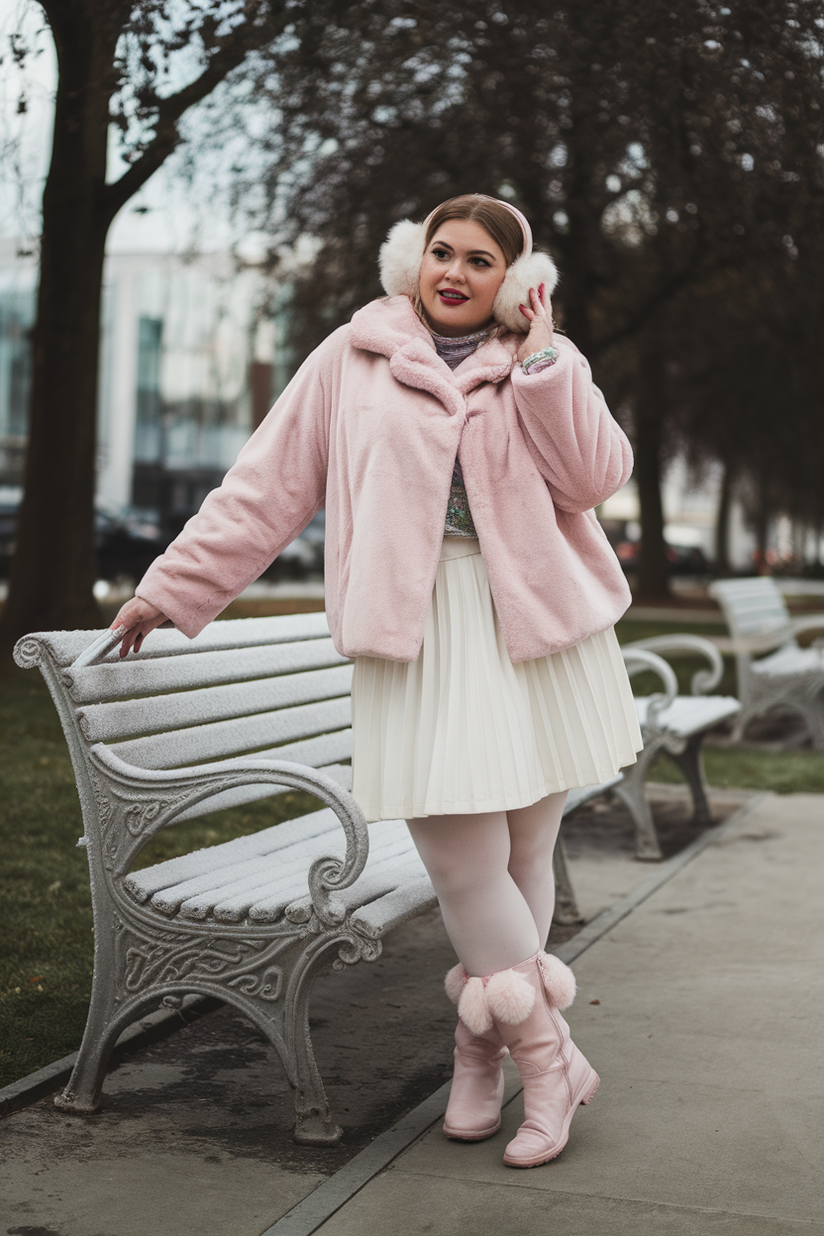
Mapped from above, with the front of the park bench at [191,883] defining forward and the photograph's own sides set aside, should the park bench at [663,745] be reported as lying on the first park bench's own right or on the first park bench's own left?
on the first park bench's own left

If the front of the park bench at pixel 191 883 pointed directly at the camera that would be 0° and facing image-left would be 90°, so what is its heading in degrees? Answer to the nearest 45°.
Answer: approximately 315°

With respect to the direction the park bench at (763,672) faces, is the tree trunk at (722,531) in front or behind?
behind
